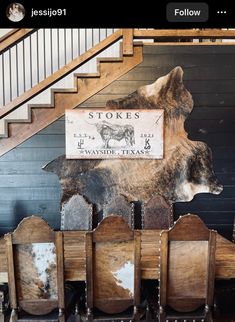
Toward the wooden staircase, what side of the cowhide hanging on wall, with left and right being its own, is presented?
right

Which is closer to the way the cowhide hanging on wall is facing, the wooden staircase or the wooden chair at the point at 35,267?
the wooden chair

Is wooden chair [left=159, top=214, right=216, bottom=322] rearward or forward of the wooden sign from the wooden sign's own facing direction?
forward

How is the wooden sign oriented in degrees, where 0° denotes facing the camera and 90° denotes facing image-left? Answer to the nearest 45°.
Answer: approximately 0°

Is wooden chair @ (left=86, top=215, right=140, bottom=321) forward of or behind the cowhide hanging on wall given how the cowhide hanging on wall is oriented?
forward

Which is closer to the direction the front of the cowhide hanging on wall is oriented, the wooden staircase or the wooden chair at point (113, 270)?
the wooden chair

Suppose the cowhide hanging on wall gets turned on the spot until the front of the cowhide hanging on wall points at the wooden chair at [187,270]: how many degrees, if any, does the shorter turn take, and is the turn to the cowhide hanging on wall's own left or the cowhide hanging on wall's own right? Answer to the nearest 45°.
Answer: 0° — it already faces it

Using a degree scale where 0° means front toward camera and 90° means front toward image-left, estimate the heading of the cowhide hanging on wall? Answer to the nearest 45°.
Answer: approximately 0°

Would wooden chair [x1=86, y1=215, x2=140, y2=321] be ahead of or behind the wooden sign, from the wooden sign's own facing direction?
ahead
